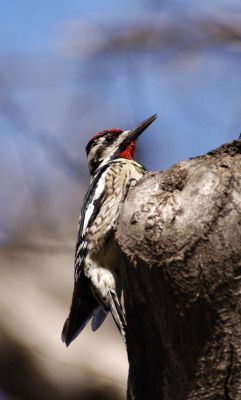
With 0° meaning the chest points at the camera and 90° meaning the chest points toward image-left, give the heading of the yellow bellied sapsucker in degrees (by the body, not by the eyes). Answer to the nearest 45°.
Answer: approximately 270°
